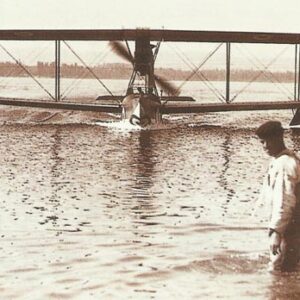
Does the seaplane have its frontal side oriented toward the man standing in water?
yes

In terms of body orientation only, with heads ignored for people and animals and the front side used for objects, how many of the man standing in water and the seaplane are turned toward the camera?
1

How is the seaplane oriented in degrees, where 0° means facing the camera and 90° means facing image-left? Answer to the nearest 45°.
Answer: approximately 0°

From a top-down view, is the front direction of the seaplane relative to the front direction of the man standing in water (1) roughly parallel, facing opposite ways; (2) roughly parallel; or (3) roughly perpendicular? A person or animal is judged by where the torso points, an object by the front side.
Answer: roughly perpendicular

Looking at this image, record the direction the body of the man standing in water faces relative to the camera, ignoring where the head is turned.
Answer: to the viewer's left

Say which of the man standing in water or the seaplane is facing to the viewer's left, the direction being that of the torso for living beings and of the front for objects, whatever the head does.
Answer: the man standing in water

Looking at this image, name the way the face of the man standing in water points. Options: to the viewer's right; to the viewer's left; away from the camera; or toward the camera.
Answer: to the viewer's left

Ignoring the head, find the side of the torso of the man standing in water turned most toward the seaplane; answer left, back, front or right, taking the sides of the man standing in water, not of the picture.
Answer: right
